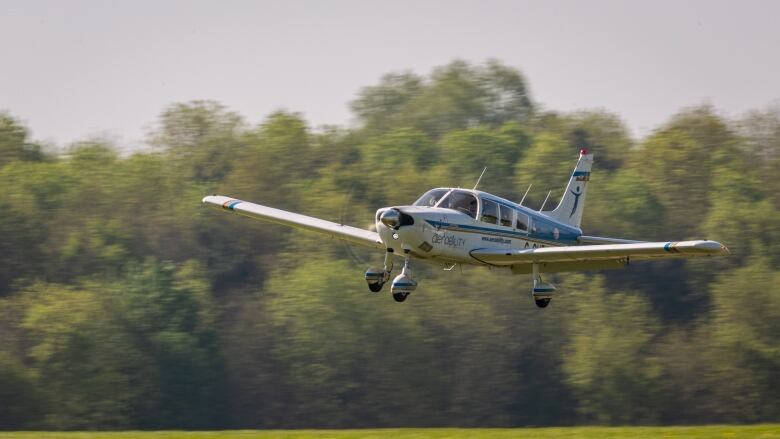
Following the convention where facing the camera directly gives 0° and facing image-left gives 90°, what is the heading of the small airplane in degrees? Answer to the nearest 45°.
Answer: approximately 45°
